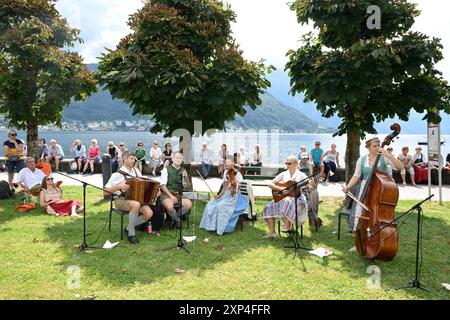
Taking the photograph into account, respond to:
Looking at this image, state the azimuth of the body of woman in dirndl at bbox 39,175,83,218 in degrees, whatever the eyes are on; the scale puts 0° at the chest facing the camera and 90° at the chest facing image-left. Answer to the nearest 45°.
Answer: approximately 315°

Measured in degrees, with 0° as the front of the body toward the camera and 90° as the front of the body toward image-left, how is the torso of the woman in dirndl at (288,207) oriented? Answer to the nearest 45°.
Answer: approximately 45°

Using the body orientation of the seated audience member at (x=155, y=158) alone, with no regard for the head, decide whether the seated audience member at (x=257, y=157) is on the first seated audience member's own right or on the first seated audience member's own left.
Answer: on the first seated audience member's own left

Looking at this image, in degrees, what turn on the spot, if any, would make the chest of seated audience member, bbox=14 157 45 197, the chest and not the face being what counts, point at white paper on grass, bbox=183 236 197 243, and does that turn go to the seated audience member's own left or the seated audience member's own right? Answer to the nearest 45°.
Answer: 0° — they already face it

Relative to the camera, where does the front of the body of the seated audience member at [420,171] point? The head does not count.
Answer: toward the camera

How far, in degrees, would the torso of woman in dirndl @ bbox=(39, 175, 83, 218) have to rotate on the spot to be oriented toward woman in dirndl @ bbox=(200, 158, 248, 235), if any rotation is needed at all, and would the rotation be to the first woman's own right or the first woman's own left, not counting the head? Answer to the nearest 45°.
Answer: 0° — they already face them

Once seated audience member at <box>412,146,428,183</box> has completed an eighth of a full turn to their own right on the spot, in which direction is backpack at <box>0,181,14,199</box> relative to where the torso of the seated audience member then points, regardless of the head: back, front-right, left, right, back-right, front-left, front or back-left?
front

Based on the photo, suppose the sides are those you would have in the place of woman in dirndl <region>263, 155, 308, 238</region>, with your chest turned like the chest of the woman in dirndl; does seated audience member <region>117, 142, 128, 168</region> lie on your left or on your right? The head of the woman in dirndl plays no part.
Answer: on your right

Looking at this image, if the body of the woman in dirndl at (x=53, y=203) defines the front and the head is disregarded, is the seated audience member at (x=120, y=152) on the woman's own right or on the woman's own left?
on the woman's own left

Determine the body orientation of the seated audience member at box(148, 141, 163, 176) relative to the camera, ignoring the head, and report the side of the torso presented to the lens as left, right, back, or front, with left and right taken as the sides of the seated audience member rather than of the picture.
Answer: front

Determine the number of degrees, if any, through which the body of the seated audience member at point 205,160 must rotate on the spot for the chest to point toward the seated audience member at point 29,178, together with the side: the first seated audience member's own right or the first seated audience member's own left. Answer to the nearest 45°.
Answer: approximately 45° to the first seated audience member's own right

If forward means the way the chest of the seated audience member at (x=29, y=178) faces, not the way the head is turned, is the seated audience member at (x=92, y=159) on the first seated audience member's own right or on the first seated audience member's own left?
on the first seated audience member's own left

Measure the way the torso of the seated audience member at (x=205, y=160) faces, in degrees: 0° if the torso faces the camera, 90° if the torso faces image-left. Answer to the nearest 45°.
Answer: approximately 0°

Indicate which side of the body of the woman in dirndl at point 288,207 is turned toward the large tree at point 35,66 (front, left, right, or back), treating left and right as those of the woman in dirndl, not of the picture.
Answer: right

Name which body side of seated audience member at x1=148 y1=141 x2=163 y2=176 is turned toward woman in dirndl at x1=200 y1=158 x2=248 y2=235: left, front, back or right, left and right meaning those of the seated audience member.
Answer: front

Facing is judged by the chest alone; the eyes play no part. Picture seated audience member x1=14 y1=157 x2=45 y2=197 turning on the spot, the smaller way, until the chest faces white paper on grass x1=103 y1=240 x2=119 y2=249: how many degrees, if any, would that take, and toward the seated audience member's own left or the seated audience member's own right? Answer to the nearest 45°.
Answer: approximately 45° to the seated audience member's own right
